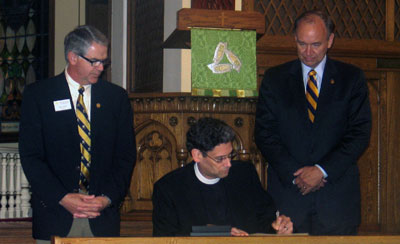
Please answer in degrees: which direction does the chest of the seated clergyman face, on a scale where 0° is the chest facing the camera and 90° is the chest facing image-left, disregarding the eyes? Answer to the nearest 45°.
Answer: approximately 315°

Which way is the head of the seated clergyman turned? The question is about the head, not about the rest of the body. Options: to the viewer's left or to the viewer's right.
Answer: to the viewer's right

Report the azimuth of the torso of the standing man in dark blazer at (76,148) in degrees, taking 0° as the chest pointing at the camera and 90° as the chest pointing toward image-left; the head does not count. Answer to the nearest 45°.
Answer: approximately 0°

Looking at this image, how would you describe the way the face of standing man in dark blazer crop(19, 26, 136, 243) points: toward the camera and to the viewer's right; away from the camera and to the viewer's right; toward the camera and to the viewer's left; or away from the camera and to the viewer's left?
toward the camera and to the viewer's right

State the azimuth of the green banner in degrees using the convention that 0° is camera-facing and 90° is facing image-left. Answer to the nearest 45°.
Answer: approximately 0°

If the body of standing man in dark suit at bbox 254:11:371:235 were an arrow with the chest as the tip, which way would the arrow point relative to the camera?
toward the camera

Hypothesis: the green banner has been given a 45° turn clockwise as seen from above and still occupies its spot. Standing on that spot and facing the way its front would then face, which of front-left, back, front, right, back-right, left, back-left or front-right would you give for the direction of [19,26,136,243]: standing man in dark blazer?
front

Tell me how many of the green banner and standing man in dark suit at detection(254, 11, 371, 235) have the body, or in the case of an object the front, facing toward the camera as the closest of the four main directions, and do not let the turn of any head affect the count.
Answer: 2
